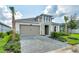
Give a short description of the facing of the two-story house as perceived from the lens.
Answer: facing the viewer
